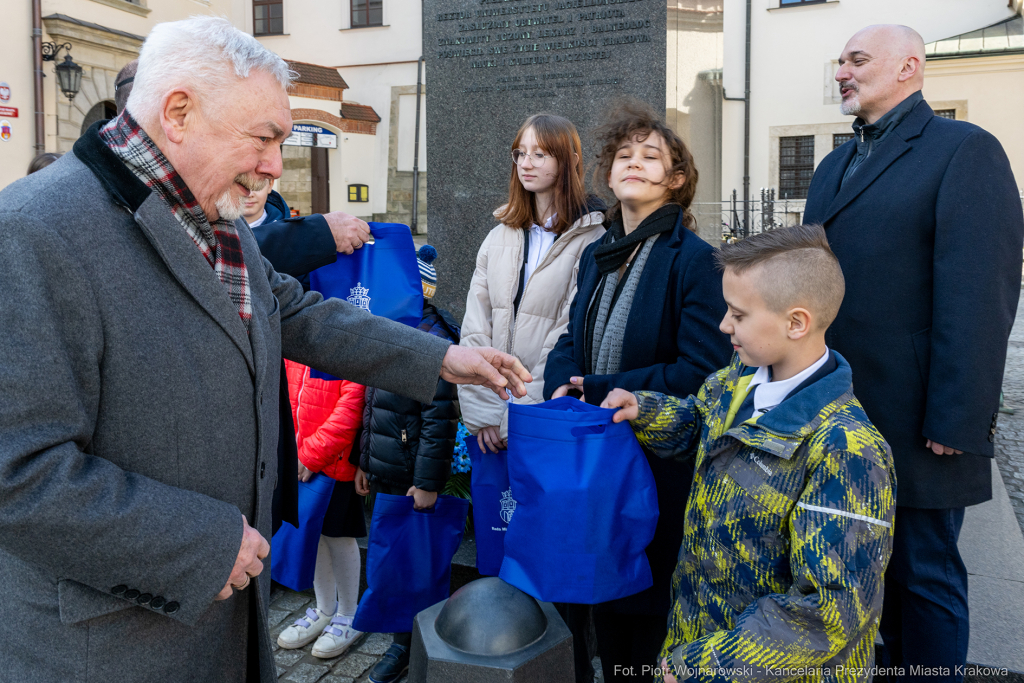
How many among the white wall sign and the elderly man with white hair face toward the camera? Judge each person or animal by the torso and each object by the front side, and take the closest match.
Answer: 1

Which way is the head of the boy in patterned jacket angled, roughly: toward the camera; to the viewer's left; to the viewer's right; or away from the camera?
to the viewer's left

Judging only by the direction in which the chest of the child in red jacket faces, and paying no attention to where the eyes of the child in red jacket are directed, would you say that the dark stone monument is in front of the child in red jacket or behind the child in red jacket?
behind

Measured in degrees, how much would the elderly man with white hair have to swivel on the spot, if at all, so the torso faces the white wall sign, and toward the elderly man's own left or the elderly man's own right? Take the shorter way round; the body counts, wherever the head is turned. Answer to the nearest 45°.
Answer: approximately 90° to the elderly man's own left

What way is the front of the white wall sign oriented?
toward the camera

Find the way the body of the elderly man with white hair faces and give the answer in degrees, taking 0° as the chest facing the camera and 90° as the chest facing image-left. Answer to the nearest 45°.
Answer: approximately 270°

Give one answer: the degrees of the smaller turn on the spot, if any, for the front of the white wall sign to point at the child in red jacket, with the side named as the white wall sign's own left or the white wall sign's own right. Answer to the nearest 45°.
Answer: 0° — it already faces them

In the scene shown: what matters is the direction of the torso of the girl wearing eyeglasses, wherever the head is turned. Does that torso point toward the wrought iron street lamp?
no

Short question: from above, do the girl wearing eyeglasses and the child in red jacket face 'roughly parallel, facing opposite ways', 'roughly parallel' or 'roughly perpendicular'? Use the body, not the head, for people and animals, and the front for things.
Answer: roughly parallel

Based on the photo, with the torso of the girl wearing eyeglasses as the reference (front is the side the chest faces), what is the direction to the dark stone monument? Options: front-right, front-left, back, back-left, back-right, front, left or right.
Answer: back-right

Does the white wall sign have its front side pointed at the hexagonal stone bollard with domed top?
yes

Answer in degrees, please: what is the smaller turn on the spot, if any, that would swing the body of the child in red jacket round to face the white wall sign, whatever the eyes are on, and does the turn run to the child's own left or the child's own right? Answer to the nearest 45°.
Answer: approximately 135° to the child's own right

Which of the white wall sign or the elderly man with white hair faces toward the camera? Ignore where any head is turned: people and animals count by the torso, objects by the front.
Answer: the white wall sign

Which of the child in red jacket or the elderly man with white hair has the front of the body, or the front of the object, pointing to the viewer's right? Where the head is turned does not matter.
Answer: the elderly man with white hair
